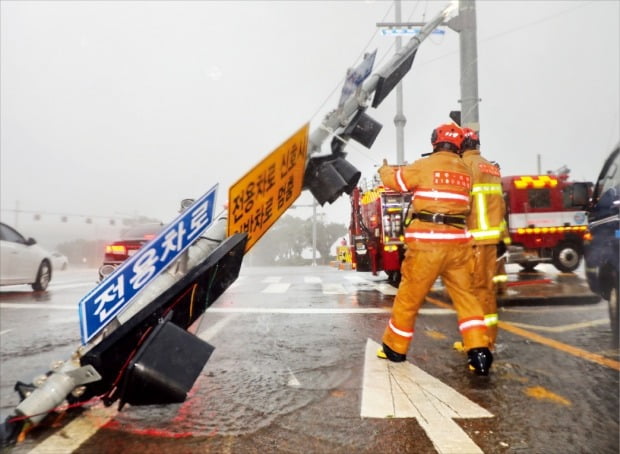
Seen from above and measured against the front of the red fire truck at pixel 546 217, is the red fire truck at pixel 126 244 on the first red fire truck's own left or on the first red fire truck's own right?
on the first red fire truck's own right

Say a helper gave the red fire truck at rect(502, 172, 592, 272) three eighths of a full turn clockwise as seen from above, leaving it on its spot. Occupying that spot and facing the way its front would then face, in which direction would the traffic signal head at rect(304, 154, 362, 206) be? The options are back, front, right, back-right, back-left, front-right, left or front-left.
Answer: front-left

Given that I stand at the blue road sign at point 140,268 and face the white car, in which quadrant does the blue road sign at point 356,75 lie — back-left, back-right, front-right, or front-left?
front-right

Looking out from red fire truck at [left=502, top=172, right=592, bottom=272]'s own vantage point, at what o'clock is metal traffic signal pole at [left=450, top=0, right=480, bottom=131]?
The metal traffic signal pole is roughly at 3 o'clock from the red fire truck.

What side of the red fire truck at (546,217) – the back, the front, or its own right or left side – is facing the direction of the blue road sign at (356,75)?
right

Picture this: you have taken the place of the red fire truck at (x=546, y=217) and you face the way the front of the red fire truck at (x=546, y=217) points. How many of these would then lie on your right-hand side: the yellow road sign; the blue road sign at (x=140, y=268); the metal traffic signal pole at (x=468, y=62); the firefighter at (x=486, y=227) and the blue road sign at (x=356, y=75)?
5

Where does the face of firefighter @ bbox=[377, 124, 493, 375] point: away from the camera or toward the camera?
away from the camera

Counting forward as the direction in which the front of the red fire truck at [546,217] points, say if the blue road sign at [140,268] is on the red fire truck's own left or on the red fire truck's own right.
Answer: on the red fire truck's own right
